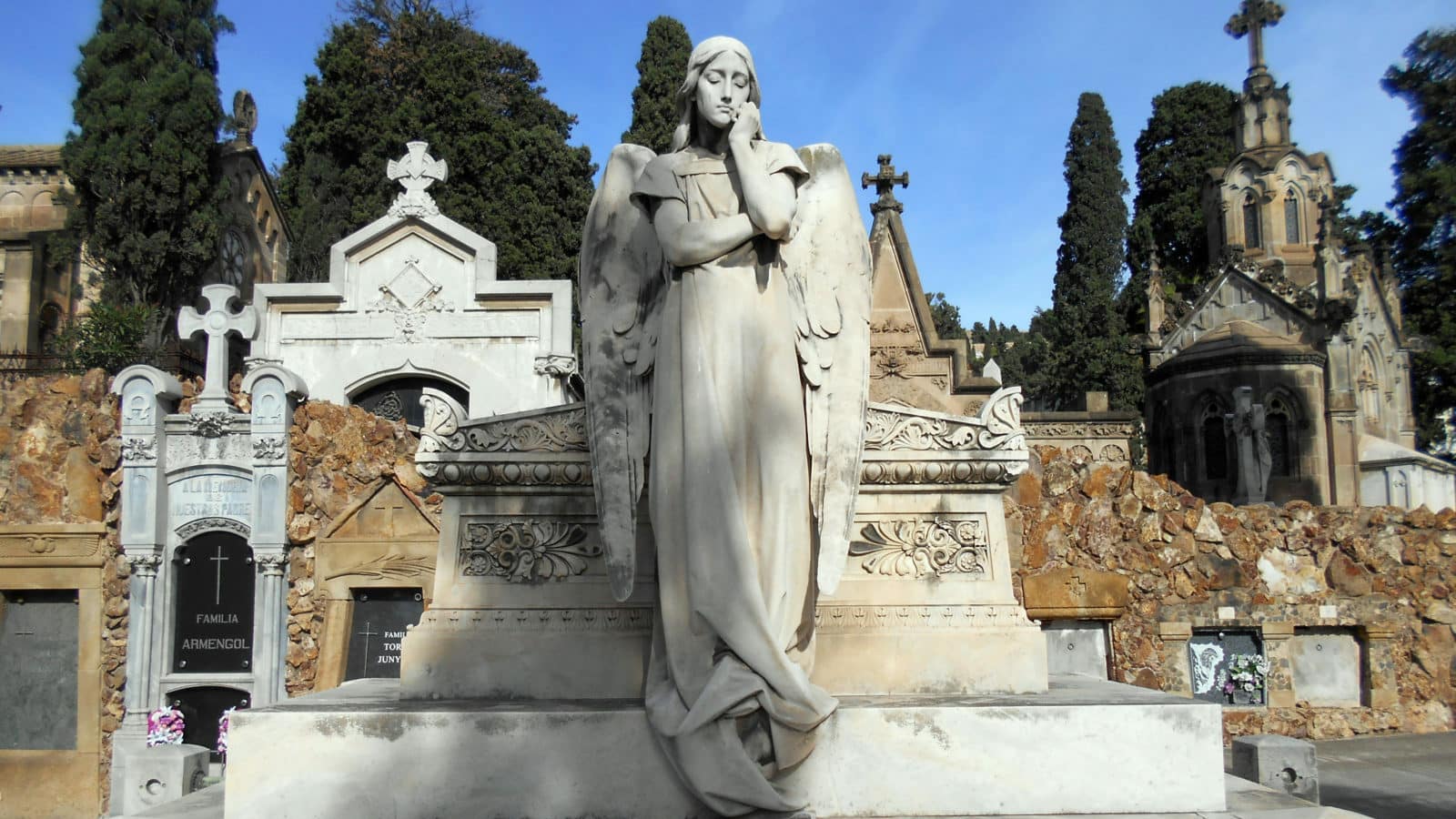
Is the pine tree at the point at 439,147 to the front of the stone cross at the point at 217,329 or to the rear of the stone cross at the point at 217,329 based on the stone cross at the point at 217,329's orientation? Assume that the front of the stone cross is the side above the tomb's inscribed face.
to the rear

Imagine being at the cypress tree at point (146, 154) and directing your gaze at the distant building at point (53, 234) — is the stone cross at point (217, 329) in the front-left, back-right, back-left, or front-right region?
back-left

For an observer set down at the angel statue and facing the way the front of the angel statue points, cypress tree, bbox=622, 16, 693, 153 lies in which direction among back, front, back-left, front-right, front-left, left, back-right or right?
back

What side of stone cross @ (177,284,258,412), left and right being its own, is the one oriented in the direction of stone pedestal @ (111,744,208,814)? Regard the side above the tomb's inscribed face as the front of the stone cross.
front

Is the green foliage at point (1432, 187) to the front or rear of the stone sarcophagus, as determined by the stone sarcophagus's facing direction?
to the rear

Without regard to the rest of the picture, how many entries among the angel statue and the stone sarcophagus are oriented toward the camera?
2

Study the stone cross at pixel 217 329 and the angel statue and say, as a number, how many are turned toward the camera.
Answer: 2

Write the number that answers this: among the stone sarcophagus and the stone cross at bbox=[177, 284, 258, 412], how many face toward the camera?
2

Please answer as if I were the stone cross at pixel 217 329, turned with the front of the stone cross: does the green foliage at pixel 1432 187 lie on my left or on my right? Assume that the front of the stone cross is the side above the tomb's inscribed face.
on my left

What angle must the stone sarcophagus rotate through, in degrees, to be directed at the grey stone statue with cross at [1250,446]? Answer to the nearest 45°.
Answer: approximately 135° to its left

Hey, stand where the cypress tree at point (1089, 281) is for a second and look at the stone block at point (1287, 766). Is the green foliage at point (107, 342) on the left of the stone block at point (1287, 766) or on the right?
right

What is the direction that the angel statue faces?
toward the camera

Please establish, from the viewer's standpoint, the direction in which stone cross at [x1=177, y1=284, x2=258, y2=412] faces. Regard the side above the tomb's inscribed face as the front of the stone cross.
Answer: facing the viewer

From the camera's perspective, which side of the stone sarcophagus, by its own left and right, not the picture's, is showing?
front

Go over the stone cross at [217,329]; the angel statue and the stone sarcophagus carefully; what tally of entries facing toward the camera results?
3

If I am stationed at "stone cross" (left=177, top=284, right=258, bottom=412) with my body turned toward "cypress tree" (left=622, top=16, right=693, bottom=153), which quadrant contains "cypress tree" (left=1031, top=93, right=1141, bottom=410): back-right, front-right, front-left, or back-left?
front-right

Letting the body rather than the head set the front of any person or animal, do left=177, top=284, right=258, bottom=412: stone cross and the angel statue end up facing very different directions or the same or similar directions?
same or similar directions
